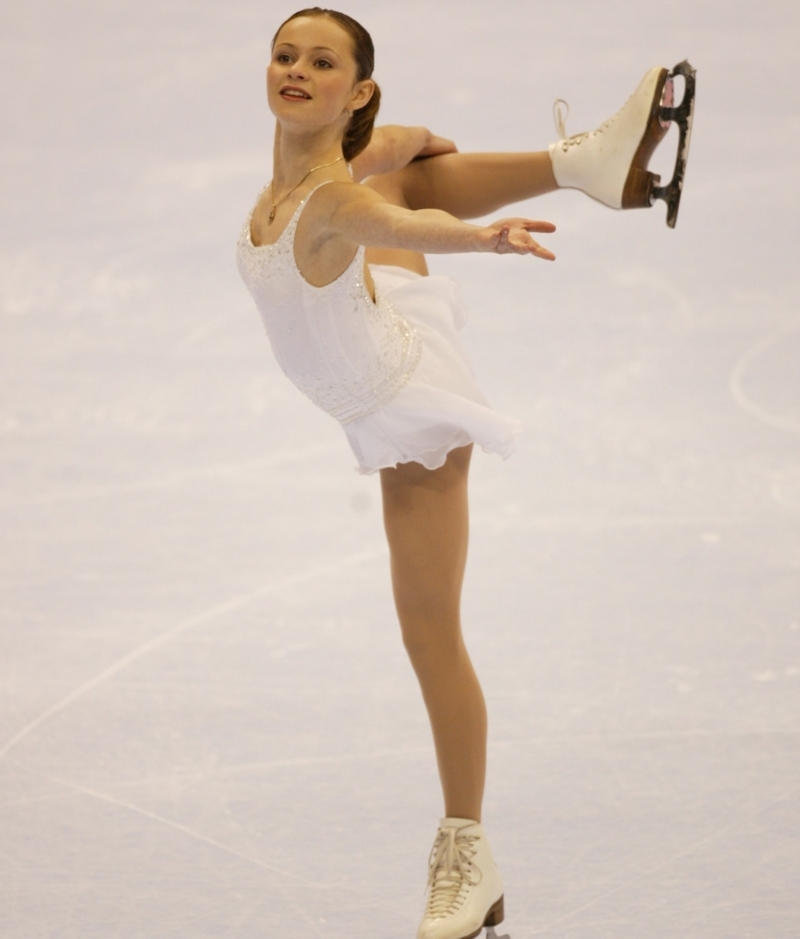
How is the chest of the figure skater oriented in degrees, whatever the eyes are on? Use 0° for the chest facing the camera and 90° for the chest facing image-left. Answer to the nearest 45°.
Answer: approximately 45°
